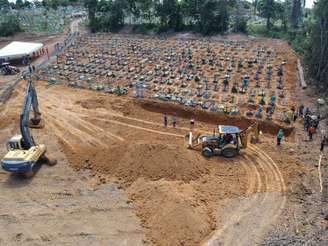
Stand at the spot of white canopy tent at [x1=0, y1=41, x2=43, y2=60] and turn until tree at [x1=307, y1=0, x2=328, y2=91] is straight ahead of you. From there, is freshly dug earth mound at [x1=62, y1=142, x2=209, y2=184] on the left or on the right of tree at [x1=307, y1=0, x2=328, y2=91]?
right

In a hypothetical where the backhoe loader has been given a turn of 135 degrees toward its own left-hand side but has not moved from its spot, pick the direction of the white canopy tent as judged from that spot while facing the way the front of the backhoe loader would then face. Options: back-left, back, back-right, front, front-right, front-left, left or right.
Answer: back

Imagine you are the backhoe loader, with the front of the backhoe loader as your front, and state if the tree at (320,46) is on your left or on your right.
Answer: on your right

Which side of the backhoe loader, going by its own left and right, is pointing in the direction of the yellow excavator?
front

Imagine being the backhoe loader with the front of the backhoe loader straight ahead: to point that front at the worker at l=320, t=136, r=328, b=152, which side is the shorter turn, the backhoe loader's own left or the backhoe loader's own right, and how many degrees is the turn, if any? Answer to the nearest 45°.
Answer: approximately 180°

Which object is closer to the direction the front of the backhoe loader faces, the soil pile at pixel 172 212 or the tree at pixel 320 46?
the soil pile

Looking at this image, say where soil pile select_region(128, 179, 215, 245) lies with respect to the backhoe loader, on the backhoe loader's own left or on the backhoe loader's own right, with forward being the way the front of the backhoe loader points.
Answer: on the backhoe loader's own left

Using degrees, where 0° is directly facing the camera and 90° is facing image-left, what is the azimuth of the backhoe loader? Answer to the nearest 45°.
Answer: approximately 90°

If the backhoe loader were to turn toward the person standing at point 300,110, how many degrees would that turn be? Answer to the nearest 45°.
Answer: approximately 135° to its right

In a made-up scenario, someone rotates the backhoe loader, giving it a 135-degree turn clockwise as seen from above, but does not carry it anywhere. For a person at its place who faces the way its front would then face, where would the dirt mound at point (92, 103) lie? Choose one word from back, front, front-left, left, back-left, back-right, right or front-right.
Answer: left

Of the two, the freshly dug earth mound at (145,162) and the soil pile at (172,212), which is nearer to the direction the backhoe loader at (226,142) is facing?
the freshly dug earth mound

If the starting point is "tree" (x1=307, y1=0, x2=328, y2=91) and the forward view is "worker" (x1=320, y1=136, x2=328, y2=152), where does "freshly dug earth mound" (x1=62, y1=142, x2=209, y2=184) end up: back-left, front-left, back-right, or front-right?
front-right
